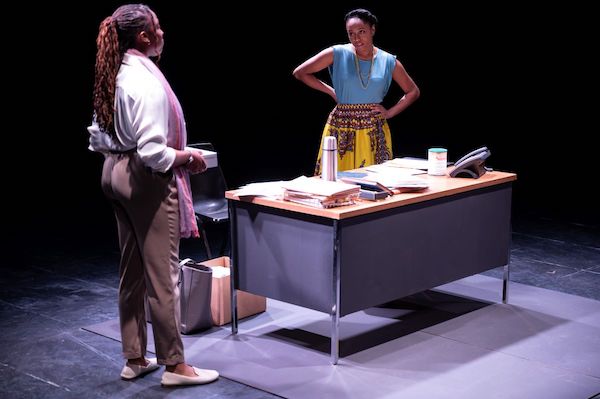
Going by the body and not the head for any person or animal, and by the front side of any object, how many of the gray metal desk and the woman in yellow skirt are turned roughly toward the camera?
1

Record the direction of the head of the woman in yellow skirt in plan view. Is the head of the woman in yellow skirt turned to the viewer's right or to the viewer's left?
to the viewer's left

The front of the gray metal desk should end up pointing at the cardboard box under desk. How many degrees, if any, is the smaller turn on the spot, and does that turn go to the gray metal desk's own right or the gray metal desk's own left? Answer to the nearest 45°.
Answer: approximately 45° to the gray metal desk's own left

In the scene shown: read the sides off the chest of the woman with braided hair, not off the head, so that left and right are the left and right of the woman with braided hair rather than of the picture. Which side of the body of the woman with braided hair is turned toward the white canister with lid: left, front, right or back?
front

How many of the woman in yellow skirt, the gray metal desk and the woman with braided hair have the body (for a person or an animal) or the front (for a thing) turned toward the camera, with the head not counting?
1

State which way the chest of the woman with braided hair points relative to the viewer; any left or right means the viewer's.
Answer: facing away from the viewer and to the right of the viewer

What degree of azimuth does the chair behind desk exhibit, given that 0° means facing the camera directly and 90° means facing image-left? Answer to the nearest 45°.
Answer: approximately 315°

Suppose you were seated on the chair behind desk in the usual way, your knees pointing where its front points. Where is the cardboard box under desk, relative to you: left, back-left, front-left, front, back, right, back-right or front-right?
front-right

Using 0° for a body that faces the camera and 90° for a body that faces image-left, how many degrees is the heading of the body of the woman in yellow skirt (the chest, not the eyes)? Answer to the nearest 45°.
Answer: approximately 0°

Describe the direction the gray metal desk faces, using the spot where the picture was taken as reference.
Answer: facing away from the viewer and to the left of the viewer

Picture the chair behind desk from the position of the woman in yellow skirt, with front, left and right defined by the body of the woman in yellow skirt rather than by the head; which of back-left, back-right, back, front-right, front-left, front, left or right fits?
right

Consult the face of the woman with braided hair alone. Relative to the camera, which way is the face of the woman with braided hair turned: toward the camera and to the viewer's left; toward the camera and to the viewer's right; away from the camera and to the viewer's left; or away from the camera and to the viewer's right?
away from the camera and to the viewer's right

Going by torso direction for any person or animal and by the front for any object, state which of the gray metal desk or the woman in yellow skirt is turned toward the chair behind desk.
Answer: the gray metal desk

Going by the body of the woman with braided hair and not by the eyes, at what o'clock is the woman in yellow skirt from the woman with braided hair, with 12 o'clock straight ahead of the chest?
The woman in yellow skirt is roughly at 12 o'clock from the woman with braided hair.

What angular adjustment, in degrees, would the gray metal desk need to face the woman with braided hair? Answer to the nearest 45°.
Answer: approximately 90° to its left

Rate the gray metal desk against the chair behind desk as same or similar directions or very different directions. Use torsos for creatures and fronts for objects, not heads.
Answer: very different directions

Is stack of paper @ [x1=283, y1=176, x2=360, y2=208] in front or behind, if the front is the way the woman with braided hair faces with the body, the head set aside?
in front
